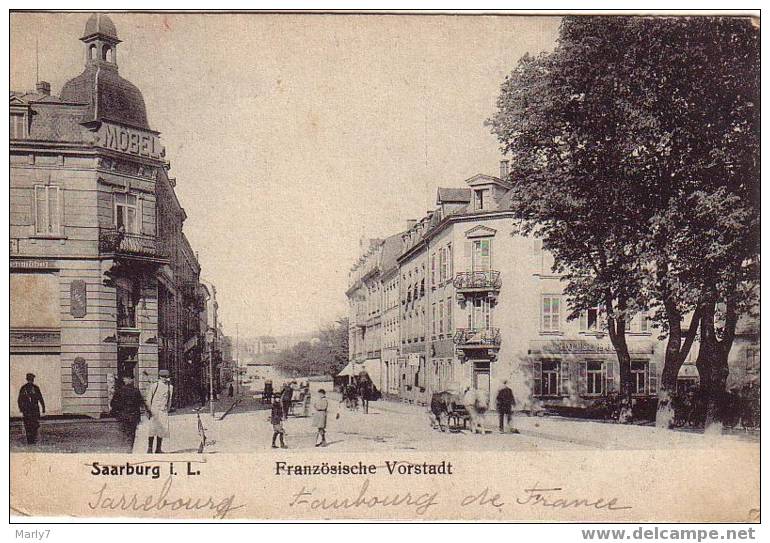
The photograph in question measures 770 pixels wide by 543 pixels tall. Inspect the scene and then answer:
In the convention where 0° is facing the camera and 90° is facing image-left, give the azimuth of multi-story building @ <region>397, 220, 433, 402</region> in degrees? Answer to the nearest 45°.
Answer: approximately 45°

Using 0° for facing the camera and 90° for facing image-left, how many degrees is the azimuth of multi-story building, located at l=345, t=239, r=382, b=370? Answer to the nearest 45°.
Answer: approximately 45°
